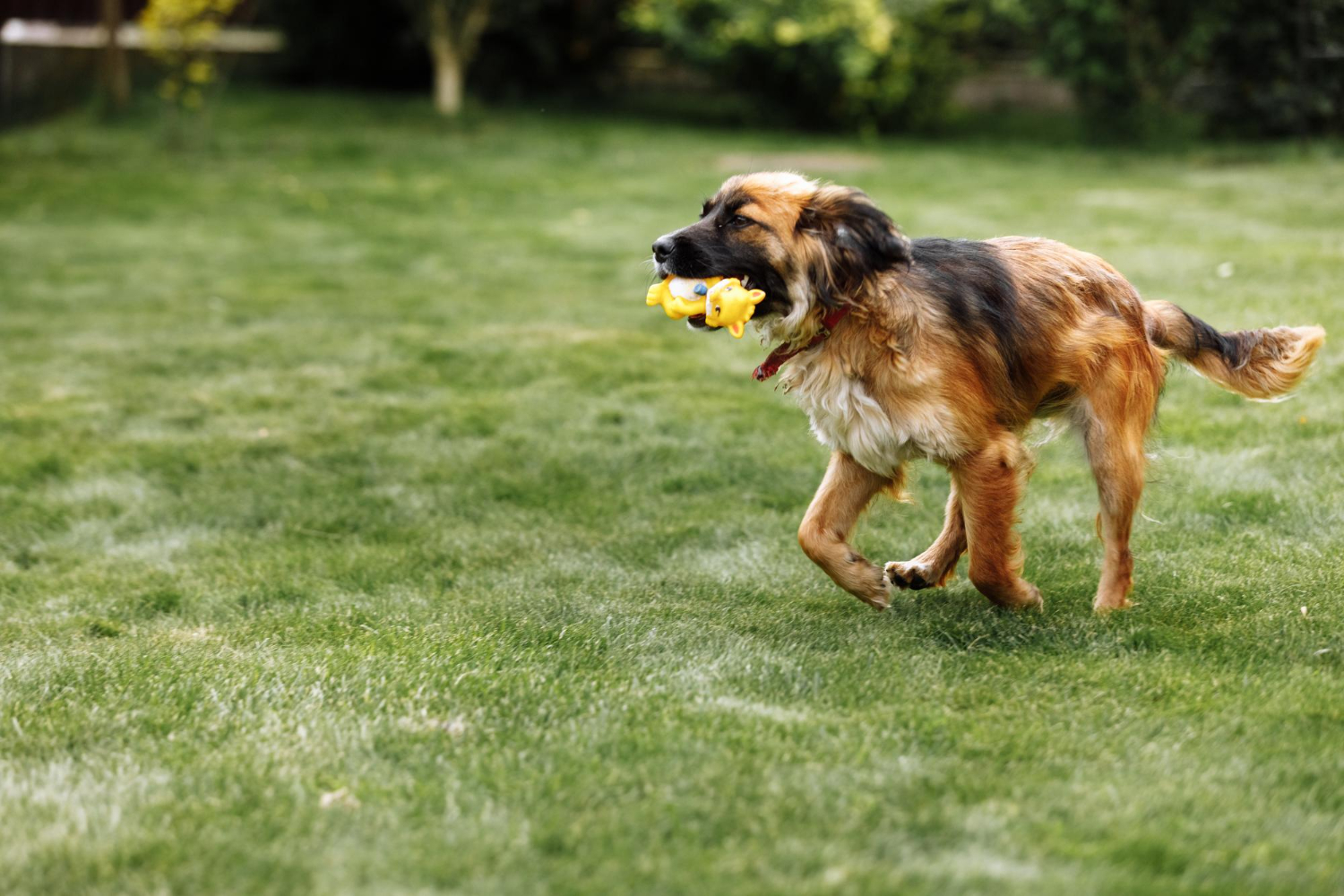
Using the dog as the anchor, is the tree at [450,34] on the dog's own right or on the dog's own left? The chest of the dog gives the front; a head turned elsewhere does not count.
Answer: on the dog's own right

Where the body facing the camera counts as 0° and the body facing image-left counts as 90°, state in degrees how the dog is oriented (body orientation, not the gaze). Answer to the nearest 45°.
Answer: approximately 90°
